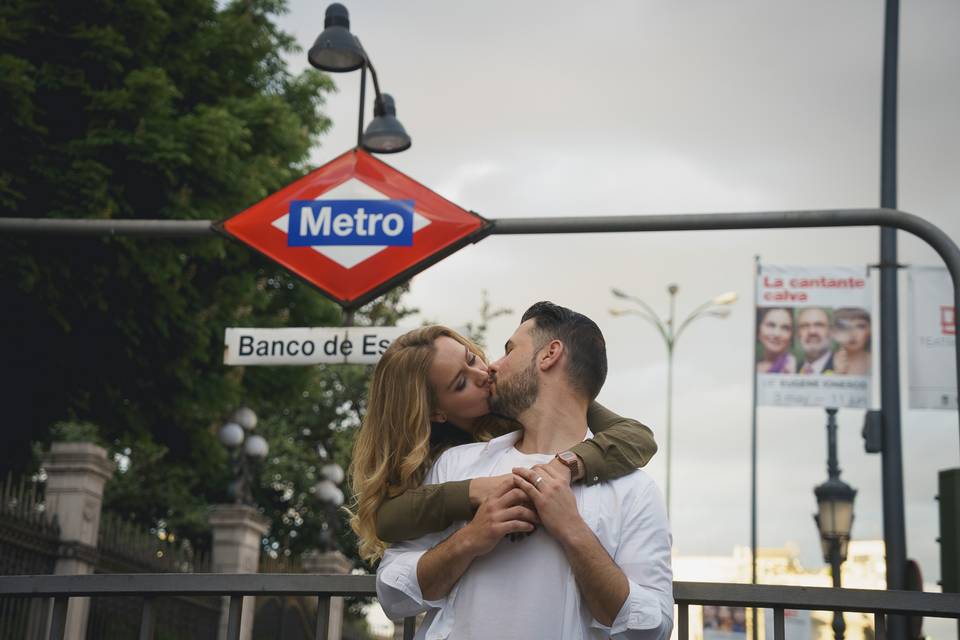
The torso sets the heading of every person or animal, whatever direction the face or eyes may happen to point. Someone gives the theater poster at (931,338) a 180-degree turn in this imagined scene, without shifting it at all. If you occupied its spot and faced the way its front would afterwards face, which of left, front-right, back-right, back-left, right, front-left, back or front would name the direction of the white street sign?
back-left

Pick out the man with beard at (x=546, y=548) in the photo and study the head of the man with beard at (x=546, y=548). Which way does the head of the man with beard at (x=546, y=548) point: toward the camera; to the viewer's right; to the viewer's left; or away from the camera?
to the viewer's left

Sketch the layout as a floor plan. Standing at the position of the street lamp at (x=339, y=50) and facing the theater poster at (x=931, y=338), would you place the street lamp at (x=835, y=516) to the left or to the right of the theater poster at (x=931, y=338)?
left

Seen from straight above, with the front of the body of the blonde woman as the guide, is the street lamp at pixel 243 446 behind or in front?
behind

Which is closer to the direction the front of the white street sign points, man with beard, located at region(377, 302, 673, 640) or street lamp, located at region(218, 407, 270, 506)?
the man with beard

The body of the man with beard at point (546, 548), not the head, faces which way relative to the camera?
toward the camera

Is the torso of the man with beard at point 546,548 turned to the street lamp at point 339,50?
no

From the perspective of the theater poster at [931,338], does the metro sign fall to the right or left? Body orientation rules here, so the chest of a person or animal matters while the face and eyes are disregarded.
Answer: on its right

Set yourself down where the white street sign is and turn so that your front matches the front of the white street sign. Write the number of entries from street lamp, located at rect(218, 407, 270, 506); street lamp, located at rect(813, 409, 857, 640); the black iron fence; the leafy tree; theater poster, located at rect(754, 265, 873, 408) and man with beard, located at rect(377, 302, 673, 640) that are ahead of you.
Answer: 1

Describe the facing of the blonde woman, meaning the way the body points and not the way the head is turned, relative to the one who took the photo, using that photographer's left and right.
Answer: facing the viewer and to the right of the viewer

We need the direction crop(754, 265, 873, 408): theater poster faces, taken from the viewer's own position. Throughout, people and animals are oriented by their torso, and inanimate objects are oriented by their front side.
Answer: facing the viewer

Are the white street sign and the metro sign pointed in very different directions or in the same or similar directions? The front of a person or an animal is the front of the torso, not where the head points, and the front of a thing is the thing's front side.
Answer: same or similar directions

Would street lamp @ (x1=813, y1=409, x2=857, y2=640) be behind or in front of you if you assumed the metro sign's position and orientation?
behind

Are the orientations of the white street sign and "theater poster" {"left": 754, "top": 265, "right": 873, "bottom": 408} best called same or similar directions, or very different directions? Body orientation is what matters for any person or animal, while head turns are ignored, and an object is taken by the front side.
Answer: same or similar directions

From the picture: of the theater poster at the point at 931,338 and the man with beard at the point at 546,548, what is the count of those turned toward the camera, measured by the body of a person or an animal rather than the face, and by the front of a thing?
2

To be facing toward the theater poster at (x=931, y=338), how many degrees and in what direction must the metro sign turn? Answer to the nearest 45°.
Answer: approximately 90° to its left

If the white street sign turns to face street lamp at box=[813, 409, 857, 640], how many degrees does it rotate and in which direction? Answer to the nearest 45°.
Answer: approximately 135° to its left
